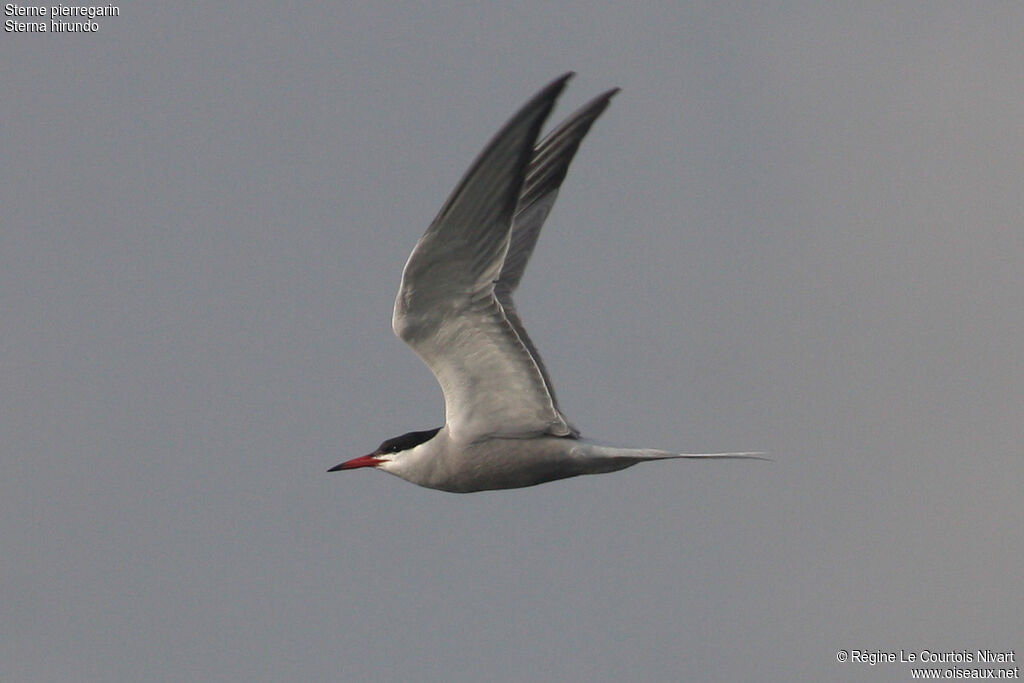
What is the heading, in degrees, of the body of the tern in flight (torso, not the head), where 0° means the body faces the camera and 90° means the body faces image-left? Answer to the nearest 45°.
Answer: approximately 90°
